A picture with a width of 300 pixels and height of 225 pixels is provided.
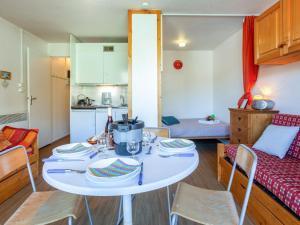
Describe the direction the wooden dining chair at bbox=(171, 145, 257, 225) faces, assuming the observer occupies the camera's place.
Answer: facing to the left of the viewer

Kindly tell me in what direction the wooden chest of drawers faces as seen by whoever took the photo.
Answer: facing the viewer and to the left of the viewer

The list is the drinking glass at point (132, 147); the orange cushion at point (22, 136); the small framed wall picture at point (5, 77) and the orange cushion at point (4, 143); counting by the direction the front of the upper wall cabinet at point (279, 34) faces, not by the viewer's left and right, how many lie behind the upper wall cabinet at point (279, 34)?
0

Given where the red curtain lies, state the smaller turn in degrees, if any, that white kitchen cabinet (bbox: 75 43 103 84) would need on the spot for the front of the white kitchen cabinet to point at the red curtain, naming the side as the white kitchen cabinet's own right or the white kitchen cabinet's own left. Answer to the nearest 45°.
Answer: approximately 45° to the white kitchen cabinet's own left

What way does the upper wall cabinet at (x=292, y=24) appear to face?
to the viewer's left

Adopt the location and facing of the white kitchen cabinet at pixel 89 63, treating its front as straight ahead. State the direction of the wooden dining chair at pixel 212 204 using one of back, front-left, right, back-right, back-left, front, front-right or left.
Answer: front

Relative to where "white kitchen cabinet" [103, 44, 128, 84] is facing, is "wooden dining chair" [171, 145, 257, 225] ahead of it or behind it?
ahead

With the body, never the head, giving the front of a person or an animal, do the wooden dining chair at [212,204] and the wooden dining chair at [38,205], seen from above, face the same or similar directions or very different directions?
very different directions
